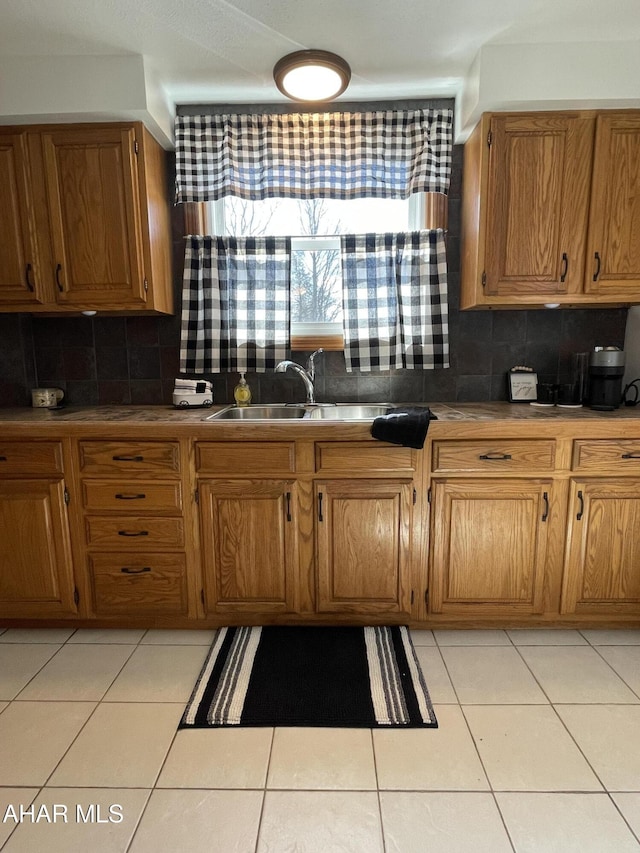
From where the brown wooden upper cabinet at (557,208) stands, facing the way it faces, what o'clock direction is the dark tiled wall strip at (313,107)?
The dark tiled wall strip is roughly at 3 o'clock from the brown wooden upper cabinet.

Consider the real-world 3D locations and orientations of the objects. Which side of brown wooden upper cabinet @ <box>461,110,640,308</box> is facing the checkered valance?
right

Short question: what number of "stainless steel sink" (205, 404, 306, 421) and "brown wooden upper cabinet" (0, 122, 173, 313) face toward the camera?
2

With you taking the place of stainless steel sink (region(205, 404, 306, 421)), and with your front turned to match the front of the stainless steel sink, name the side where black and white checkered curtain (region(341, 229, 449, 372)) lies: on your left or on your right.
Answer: on your left

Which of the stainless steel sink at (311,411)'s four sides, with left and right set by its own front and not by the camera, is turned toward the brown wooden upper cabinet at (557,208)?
left
